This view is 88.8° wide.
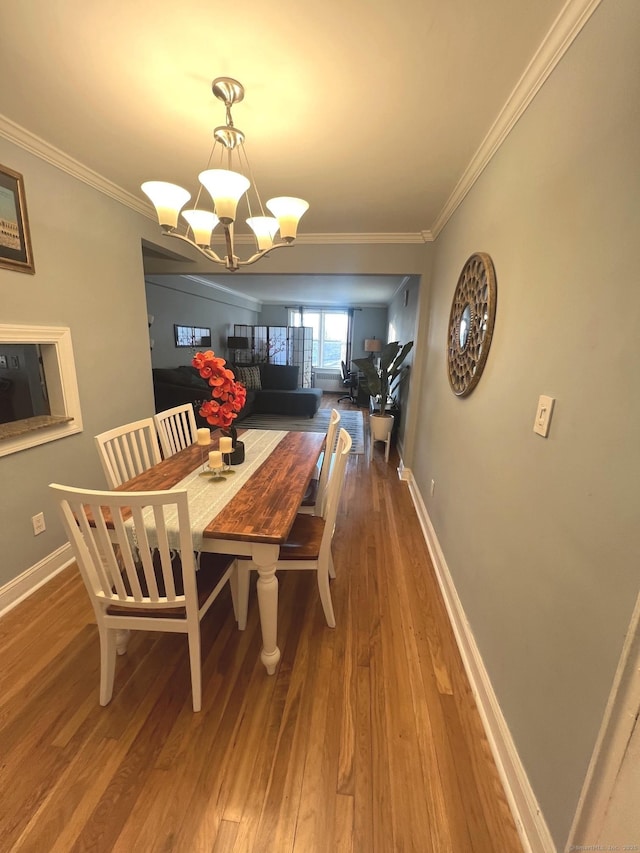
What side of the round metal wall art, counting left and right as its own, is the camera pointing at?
left

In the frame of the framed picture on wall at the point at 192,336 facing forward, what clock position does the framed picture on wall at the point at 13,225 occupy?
the framed picture on wall at the point at 13,225 is roughly at 2 o'clock from the framed picture on wall at the point at 192,336.

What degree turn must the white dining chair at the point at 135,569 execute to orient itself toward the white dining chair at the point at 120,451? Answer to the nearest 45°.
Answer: approximately 45° to its left

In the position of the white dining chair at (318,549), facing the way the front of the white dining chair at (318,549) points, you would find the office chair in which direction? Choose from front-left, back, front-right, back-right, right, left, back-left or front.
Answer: right

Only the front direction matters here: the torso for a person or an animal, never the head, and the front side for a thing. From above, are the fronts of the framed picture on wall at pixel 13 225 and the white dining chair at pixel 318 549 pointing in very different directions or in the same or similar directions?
very different directions

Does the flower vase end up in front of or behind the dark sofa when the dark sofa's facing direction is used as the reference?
in front

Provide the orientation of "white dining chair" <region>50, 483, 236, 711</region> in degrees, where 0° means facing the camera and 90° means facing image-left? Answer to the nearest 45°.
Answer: approximately 225°

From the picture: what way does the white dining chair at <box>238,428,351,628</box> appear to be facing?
to the viewer's left
